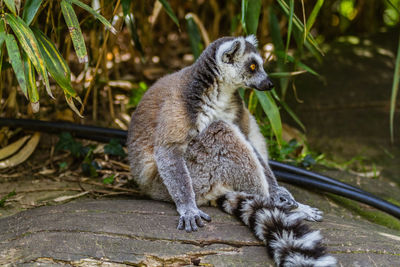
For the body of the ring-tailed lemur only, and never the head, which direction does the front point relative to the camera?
to the viewer's right

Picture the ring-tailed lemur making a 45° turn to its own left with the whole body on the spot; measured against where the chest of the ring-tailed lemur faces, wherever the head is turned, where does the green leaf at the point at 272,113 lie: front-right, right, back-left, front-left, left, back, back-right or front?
front

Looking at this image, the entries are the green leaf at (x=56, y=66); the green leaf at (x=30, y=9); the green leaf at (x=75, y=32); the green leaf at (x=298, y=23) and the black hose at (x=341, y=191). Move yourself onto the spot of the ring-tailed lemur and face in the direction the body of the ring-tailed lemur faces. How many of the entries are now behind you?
3

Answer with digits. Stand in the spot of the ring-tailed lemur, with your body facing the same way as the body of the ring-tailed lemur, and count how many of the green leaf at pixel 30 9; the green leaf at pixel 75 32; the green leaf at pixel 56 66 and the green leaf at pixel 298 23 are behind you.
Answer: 3

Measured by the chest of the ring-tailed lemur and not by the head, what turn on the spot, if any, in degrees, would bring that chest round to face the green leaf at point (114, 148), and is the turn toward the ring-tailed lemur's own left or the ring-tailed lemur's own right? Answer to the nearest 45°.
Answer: approximately 135° to the ring-tailed lemur's own left

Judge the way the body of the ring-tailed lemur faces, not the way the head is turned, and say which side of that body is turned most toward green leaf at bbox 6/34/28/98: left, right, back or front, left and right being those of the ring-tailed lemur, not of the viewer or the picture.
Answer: back

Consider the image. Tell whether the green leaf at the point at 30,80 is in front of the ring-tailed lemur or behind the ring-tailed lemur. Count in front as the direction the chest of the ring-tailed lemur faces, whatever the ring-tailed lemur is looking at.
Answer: behind

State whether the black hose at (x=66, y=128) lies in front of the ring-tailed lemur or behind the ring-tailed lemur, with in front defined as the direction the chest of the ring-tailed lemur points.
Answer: behind
